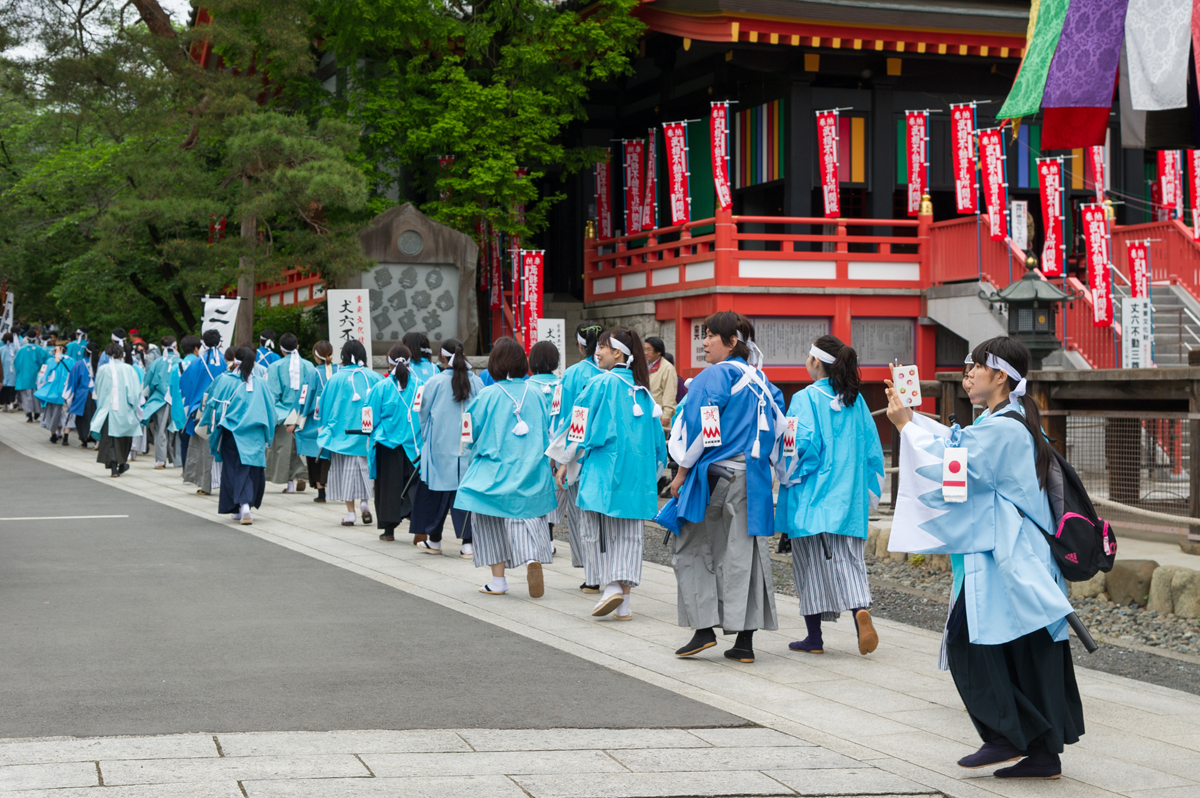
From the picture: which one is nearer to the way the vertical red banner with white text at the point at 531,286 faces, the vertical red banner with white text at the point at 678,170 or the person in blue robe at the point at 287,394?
the person in blue robe

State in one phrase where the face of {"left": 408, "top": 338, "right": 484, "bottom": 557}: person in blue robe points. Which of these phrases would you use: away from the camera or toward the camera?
away from the camera

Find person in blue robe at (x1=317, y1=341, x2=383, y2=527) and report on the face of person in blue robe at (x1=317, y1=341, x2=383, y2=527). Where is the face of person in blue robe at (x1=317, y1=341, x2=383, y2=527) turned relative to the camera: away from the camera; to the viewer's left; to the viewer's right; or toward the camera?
away from the camera

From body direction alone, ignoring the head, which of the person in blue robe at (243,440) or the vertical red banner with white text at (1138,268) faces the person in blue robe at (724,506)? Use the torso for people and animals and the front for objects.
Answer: the vertical red banner with white text

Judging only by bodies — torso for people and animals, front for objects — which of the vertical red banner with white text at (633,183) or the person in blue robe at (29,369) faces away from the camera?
the person in blue robe

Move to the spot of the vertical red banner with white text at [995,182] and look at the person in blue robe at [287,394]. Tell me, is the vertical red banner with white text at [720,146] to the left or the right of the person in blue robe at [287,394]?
right

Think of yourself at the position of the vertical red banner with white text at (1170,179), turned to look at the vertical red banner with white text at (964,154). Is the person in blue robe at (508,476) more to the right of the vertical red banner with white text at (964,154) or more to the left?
left

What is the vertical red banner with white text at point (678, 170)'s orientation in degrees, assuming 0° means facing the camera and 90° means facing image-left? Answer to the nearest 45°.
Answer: approximately 0°

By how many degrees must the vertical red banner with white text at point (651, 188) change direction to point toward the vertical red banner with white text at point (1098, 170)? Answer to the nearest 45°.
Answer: approximately 135° to its left

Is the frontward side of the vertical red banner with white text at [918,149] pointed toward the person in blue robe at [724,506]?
yes

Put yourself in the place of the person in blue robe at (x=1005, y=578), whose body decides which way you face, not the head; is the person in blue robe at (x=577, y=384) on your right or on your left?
on your right

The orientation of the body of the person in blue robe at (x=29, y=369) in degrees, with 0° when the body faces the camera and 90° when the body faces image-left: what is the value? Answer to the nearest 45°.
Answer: approximately 180°

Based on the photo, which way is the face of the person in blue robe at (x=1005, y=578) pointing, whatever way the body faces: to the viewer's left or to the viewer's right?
to the viewer's left
